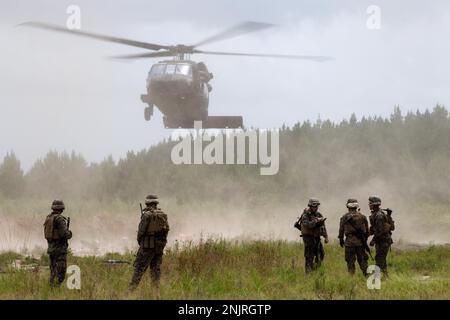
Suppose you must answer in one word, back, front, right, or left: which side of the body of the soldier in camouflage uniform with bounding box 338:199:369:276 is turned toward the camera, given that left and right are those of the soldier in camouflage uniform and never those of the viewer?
back

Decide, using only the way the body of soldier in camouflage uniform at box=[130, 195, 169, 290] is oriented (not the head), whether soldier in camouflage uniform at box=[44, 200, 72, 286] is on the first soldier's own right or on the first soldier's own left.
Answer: on the first soldier's own left

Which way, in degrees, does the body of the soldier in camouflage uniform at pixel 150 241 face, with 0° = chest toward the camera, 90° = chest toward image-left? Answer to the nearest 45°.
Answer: approximately 180°

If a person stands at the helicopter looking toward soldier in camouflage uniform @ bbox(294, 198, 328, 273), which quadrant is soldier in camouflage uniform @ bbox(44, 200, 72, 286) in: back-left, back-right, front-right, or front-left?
front-right

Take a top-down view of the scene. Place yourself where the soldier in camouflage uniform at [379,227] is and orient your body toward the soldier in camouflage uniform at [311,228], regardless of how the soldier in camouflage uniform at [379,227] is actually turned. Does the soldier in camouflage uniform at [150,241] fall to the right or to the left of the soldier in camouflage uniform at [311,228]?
left

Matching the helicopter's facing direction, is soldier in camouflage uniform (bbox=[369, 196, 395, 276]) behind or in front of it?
in front

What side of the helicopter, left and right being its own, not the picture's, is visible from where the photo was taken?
front

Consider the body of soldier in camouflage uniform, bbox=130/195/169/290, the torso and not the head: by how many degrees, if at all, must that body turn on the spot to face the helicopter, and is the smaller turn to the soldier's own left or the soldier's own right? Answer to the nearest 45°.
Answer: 0° — they already face it

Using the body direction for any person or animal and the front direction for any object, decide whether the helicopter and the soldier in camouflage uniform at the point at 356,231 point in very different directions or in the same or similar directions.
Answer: very different directions

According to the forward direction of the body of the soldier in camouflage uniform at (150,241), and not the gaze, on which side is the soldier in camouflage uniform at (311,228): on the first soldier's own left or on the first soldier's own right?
on the first soldier's own right

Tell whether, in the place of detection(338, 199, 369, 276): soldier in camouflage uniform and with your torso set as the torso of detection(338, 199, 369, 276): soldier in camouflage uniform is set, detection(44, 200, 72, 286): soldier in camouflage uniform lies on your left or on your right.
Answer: on your left
